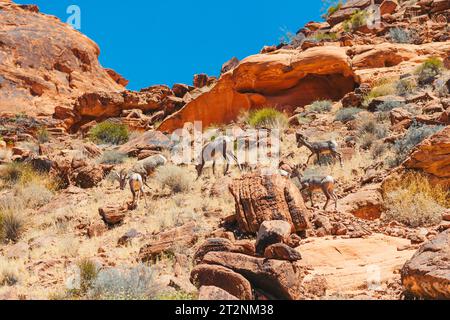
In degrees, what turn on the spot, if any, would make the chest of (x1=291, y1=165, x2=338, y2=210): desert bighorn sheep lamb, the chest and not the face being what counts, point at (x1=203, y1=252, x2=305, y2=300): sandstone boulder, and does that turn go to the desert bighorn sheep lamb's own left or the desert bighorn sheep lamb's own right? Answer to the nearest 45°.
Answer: approximately 90° to the desert bighorn sheep lamb's own left

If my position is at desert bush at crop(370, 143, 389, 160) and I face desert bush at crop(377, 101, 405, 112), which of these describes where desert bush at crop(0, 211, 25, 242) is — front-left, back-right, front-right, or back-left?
back-left

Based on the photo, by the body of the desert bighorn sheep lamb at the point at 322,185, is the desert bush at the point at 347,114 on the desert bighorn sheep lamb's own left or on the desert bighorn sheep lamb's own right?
on the desert bighorn sheep lamb's own right

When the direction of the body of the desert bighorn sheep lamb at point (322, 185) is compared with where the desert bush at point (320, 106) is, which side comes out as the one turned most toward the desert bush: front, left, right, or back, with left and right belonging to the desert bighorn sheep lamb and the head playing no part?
right

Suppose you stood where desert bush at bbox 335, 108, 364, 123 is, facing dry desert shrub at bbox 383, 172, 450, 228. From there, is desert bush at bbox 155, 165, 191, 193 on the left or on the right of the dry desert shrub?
right

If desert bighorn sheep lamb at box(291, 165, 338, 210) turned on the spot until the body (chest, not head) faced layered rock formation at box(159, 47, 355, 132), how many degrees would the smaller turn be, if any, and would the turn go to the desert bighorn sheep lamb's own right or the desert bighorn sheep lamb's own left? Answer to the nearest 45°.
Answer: approximately 90° to the desert bighorn sheep lamb's own right

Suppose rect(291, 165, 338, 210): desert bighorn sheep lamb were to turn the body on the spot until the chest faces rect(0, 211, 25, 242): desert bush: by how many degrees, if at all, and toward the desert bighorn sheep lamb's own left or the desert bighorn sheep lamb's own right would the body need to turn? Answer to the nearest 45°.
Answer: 0° — it already faces it

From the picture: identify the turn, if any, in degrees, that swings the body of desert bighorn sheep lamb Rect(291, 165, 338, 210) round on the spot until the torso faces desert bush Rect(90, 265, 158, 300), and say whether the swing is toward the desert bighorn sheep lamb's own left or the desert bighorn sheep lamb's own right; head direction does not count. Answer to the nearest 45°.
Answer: approximately 45° to the desert bighorn sheep lamb's own left

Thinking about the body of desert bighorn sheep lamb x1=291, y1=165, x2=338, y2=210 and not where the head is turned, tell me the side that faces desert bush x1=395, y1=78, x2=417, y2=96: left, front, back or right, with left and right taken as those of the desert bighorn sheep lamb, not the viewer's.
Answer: right

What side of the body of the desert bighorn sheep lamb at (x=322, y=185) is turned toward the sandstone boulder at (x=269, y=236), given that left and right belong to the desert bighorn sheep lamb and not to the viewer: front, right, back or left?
left

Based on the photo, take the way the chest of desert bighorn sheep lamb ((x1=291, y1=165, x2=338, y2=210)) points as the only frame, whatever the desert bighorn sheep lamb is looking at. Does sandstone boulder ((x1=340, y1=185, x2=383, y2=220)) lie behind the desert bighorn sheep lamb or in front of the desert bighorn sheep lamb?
behind

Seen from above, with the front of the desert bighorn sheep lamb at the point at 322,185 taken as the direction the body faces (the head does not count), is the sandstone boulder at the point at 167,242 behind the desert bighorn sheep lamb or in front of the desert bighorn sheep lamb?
in front

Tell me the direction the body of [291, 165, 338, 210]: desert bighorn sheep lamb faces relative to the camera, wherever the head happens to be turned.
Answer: to the viewer's left

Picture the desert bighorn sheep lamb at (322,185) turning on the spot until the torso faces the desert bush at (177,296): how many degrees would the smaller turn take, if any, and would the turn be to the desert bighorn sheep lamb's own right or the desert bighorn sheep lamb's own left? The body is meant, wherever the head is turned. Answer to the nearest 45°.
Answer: approximately 90° to the desert bighorn sheep lamb's own left
